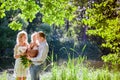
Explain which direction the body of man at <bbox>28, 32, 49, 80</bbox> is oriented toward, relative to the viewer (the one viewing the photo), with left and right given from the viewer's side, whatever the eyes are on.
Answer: facing to the left of the viewer

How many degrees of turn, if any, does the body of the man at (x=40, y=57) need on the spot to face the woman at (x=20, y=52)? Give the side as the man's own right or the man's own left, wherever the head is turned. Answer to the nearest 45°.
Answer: approximately 45° to the man's own right
